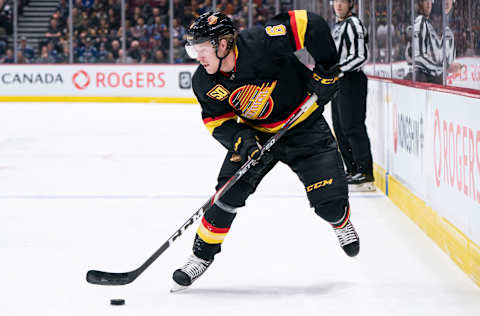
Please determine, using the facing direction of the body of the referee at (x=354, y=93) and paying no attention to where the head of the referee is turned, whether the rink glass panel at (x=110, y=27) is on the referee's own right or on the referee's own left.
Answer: on the referee's own right

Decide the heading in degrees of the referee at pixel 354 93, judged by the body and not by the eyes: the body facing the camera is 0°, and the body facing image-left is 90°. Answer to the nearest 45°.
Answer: approximately 45°

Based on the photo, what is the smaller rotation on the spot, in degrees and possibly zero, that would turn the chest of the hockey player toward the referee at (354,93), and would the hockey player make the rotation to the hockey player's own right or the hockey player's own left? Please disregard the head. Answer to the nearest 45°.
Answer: approximately 135° to the hockey player's own right

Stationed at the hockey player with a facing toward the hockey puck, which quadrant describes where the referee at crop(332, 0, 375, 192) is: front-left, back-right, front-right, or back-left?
back-right

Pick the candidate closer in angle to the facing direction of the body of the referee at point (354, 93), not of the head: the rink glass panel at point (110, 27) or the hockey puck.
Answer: the hockey puck

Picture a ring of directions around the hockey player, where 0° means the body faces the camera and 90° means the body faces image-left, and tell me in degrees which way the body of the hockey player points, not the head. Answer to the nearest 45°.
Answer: approximately 45°

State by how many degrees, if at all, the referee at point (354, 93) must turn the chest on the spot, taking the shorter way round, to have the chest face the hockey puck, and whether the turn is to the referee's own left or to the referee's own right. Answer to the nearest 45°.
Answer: approximately 45° to the referee's own left
